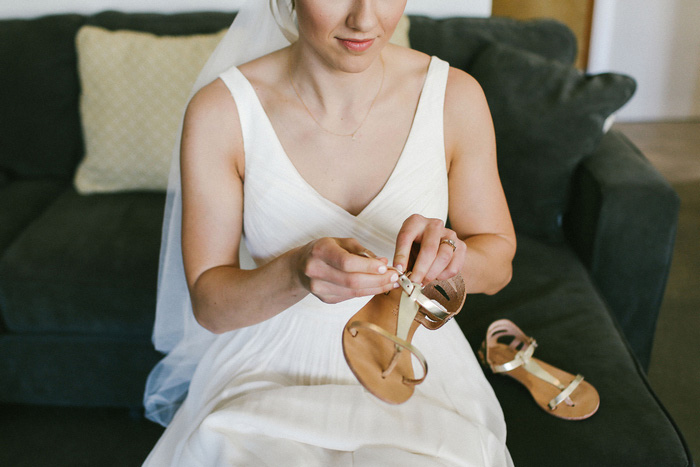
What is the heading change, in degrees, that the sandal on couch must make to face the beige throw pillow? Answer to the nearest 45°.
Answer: approximately 180°

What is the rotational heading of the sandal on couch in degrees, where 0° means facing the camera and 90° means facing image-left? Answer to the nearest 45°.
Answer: approximately 315°

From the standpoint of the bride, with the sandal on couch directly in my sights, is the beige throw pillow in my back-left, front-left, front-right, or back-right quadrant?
back-left

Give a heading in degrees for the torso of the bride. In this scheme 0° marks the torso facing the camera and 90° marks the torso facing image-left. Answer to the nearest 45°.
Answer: approximately 0°

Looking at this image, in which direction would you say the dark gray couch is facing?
toward the camera
